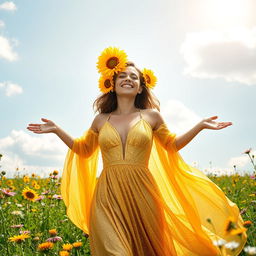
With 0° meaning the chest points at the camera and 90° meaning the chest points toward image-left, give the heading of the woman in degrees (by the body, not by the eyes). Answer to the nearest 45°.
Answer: approximately 0°

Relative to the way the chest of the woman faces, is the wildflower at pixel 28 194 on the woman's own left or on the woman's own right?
on the woman's own right
